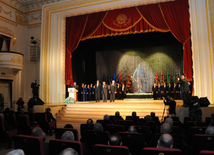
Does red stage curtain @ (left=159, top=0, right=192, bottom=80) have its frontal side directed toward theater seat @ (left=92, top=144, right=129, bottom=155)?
yes

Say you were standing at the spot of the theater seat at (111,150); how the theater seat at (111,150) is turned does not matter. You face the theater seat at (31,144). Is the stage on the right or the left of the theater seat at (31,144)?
right

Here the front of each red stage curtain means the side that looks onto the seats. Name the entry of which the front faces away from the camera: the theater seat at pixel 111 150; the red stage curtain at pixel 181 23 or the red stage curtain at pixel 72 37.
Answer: the theater seat

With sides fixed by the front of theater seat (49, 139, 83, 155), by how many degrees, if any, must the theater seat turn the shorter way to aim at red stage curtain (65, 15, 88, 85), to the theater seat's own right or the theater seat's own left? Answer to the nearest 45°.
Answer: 0° — it already faces it

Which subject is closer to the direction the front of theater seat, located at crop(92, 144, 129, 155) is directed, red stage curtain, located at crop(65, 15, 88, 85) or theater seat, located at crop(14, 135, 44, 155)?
the red stage curtain

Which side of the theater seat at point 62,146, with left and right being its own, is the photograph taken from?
back

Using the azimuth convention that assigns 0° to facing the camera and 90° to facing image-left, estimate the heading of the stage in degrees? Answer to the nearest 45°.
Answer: approximately 0°

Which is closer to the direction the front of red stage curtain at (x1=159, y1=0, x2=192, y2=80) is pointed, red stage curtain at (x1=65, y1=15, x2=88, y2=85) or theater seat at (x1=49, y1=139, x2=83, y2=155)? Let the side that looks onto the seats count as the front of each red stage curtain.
the theater seat

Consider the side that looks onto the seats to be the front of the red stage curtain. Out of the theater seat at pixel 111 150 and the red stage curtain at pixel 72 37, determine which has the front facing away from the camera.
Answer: the theater seat

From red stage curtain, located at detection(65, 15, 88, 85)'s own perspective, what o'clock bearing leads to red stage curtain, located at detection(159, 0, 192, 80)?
red stage curtain, located at detection(159, 0, 192, 80) is roughly at 10 o'clock from red stage curtain, located at detection(65, 15, 88, 85).

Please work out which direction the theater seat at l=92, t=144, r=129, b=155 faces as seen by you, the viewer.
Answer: facing away from the viewer
